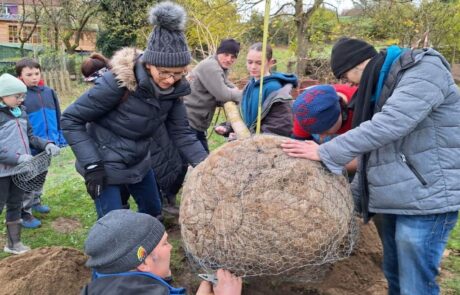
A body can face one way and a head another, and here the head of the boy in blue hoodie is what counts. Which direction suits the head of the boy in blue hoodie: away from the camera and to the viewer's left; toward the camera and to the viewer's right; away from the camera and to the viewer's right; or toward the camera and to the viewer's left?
toward the camera and to the viewer's right

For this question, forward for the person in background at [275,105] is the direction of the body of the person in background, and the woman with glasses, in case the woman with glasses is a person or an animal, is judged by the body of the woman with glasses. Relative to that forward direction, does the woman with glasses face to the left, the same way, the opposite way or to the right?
to the left

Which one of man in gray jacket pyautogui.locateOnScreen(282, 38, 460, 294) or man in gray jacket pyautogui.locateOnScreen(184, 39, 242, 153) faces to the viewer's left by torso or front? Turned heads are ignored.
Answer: man in gray jacket pyautogui.locateOnScreen(282, 38, 460, 294)

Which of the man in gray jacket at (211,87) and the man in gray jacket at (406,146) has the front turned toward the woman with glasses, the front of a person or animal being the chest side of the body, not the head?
the man in gray jacket at (406,146)

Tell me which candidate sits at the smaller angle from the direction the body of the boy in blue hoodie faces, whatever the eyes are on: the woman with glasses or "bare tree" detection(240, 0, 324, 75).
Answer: the woman with glasses

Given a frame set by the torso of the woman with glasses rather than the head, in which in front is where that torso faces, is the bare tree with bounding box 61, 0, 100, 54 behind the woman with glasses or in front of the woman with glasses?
behind

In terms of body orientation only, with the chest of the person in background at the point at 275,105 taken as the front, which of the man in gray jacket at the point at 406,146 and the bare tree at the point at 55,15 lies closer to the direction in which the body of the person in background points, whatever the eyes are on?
the man in gray jacket

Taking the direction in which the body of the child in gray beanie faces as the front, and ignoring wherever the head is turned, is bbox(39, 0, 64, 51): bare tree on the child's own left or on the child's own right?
on the child's own left

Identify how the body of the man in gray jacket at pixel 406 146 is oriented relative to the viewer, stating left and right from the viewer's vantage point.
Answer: facing to the left of the viewer

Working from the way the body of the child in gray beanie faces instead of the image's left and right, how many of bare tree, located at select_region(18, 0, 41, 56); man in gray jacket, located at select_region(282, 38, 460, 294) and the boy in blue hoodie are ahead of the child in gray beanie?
1

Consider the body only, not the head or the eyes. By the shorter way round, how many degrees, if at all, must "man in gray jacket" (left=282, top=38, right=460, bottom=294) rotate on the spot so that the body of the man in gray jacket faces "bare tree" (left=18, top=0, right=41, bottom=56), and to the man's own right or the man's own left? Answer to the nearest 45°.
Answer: approximately 45° to the man's own right
